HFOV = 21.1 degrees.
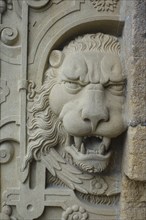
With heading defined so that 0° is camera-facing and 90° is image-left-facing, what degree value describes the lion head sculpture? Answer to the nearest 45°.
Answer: approximately 315°
